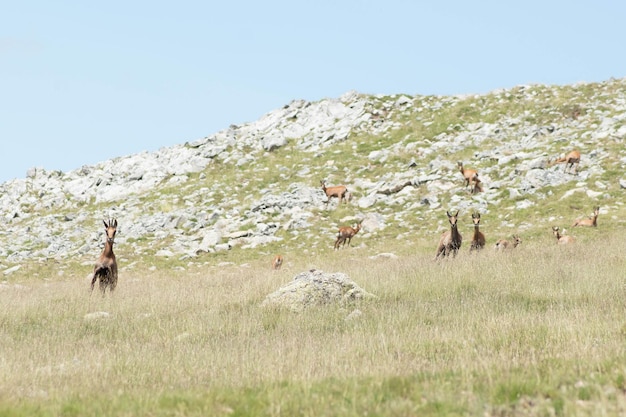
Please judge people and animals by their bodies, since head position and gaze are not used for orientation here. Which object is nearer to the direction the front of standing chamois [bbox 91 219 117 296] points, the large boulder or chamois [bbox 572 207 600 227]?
the large boulder

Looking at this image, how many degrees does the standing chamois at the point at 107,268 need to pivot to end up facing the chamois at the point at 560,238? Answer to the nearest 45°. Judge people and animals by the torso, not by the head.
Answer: approximately 90° to its left

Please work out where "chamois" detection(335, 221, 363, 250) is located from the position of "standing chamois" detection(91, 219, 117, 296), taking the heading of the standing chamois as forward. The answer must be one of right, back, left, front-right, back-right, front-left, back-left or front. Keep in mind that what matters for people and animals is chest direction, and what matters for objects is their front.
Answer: back-left

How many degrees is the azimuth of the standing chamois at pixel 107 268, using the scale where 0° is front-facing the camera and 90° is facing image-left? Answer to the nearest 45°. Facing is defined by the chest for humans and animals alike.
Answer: approximately 0°

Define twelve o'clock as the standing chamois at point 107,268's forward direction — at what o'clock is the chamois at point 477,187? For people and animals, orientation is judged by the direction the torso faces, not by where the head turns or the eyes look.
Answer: The chamois is roughly at 8 o'clock from the standing chamois.
